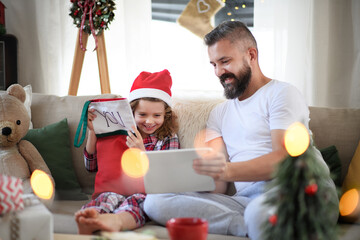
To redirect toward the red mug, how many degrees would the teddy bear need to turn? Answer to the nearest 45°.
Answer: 0° — it already faces it

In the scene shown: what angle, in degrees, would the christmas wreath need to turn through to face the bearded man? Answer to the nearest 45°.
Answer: approximately 45° to its left

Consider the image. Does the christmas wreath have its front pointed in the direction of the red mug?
yes

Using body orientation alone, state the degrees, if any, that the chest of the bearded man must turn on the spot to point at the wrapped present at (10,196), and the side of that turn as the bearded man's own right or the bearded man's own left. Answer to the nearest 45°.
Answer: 0° — they already face it

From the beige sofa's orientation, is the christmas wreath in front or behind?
behind

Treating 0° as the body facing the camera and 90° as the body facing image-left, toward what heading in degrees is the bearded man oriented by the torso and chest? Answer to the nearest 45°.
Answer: approximately 45°

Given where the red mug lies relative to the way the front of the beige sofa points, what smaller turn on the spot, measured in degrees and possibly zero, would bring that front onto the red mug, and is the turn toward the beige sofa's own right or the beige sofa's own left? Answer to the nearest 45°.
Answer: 0° — it already faces it

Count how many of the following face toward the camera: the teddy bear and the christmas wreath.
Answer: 2

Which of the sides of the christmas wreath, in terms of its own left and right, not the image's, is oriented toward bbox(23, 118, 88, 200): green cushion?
front
